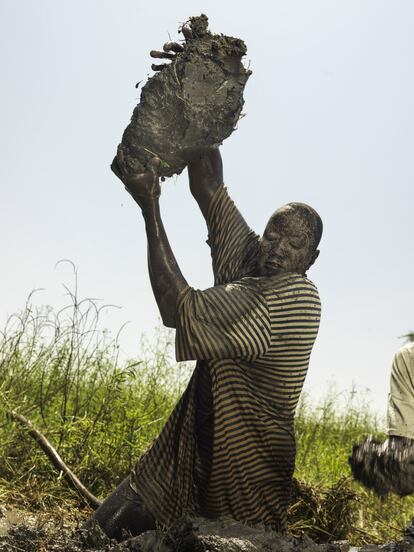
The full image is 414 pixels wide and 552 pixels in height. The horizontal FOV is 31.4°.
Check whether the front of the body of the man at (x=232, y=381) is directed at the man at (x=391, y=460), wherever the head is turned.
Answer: no

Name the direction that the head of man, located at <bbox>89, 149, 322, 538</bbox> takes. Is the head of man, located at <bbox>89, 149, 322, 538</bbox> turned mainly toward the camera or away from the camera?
toward the camera
